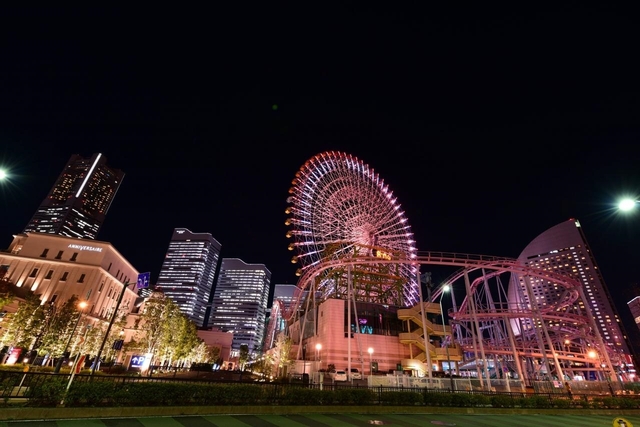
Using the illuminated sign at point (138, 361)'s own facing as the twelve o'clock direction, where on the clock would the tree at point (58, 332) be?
The tree is roughly at 3 o'clock from the illuminated sign.

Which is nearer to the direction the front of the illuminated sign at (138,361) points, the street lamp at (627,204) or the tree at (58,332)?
the street lamp

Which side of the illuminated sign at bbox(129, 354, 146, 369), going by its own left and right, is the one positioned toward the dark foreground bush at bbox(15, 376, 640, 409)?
front

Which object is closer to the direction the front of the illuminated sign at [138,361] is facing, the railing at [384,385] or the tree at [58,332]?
the railing

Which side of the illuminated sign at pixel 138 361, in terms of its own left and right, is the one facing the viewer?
front

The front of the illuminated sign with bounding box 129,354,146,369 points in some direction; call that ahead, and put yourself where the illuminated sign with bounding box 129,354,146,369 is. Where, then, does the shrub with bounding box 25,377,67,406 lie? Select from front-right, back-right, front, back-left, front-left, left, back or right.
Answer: front

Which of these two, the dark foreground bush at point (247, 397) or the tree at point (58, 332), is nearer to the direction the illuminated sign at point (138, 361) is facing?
the dark foreground bush
